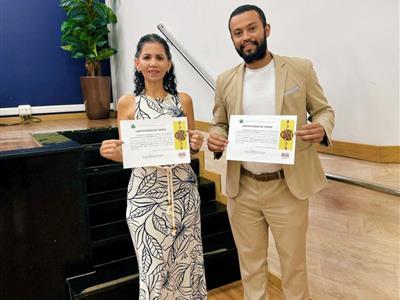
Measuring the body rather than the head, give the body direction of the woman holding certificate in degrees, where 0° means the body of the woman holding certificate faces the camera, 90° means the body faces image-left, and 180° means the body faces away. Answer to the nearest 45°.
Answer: approximately 0°

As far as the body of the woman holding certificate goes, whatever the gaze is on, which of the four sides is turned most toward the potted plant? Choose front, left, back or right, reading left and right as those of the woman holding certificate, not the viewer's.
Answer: back

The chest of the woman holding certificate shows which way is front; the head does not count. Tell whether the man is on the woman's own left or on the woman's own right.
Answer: on the woman's own left

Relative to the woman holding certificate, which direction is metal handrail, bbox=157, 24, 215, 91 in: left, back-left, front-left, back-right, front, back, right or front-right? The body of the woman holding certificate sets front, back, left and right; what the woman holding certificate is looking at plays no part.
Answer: back

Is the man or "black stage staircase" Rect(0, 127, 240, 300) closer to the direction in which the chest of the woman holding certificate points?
the man

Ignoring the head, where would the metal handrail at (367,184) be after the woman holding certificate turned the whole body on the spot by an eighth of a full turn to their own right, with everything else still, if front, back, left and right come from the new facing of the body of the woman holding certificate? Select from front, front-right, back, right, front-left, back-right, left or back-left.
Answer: back-left
